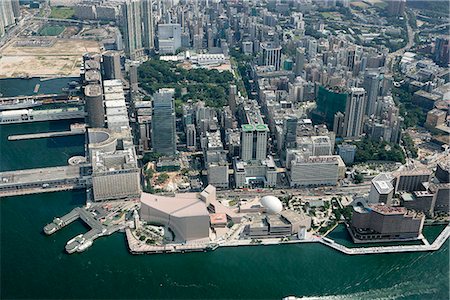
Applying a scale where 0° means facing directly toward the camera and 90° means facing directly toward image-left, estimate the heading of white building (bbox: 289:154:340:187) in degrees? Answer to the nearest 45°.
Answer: approximately 0°

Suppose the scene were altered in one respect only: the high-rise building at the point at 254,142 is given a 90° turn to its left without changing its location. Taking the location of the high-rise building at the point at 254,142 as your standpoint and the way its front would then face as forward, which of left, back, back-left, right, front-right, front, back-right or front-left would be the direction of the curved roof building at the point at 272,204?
right

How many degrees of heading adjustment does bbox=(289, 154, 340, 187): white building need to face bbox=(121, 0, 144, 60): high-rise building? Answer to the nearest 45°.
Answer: approximately 135° to its right

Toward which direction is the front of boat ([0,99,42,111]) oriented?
to the viewer's right

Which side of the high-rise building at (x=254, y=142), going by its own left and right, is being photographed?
front

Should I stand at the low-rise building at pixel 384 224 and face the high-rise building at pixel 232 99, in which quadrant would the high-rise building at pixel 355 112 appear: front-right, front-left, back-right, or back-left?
front-right

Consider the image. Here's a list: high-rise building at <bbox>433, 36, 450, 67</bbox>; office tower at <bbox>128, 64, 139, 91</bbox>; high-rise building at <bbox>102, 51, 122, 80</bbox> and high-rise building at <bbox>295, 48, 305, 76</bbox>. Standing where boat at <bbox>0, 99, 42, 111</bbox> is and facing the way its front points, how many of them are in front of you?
4

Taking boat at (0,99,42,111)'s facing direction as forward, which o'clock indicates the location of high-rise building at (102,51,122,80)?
The high-rise building is roughly at 12 o'clock from the boat.

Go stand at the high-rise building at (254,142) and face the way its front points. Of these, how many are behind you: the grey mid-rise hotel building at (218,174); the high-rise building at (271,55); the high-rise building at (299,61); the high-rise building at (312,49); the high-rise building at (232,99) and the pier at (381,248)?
4

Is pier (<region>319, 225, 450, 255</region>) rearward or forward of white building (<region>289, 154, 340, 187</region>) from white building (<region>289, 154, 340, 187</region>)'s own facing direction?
forward

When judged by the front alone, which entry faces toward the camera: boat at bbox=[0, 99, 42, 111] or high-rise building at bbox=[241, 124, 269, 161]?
the high-rise building

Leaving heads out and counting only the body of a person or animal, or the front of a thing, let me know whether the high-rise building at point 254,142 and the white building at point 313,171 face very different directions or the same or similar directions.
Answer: same or similar directions

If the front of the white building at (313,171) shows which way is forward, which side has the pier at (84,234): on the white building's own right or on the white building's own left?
on the white building's own right

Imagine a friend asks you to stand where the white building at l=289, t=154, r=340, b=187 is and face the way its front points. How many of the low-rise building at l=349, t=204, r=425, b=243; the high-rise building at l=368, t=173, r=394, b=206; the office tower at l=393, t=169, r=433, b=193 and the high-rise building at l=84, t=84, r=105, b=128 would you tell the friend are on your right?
1

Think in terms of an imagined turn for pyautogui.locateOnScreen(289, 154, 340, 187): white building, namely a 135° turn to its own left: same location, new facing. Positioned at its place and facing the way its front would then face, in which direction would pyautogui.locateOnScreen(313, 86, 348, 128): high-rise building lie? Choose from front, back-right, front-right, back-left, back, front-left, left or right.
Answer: front-left
